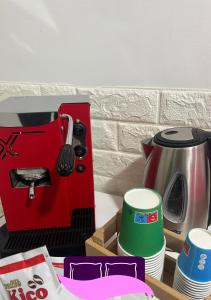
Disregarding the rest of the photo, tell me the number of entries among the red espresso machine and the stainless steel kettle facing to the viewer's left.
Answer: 1

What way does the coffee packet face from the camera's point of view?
toward the camera

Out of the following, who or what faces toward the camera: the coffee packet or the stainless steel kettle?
the coffee packet

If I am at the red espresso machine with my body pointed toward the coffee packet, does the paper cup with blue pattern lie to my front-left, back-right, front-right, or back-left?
front-left

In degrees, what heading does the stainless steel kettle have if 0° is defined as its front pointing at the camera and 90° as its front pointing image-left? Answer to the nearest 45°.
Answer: approximately 90°

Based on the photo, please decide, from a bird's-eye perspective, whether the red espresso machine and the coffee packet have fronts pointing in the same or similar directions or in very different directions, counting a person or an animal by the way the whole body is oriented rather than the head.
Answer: same or similar directions

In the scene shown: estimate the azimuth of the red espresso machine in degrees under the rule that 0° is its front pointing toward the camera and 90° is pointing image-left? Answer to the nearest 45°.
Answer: approximately 0°
